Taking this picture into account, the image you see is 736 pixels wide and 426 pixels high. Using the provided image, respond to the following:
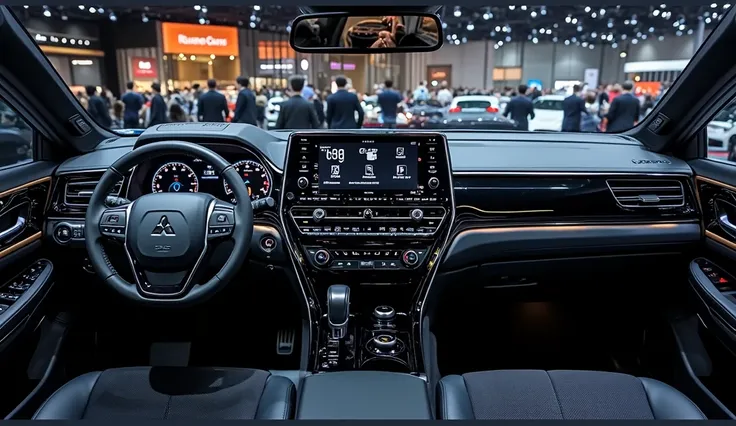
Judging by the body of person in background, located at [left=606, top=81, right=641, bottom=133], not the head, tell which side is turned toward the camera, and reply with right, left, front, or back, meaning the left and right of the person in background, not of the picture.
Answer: back

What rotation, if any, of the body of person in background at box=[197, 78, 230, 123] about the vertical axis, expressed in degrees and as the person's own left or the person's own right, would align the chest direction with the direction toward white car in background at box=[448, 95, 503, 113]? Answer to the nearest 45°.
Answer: approximately 45° to the person's own right

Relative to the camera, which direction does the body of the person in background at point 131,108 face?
away from the camera

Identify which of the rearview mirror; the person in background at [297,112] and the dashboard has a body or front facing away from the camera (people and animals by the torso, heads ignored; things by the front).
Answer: the person in background

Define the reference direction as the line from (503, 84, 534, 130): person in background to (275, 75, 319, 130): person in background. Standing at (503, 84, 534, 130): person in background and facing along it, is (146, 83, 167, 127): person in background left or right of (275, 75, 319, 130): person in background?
right

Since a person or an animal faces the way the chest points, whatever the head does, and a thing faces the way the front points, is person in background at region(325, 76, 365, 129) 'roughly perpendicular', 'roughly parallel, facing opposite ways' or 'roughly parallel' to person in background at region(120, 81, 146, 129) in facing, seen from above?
roughly parallel

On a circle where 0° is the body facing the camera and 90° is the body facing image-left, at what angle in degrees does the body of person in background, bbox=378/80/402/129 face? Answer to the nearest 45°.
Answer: approximately 180°

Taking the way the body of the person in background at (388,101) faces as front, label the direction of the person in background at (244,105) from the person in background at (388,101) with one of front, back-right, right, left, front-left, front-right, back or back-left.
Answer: back-left

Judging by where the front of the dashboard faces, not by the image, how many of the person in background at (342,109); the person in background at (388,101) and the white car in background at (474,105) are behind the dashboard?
3

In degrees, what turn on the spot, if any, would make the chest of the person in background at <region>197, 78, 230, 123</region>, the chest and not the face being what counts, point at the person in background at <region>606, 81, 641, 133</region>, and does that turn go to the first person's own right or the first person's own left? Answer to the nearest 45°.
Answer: approximately 135° to the first person's own right

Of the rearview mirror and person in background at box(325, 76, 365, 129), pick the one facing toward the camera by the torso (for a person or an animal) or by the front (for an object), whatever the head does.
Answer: the rearview mirror

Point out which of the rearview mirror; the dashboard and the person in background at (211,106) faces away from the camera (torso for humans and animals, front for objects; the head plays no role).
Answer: the person in background

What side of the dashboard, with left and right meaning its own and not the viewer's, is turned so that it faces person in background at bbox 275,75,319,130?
back

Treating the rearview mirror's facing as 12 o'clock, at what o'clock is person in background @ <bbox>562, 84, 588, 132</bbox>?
The person in background is roughly at 7 o'clock from the rearview mirror.

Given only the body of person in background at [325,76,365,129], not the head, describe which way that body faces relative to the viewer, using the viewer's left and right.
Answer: facing away from the viewer
